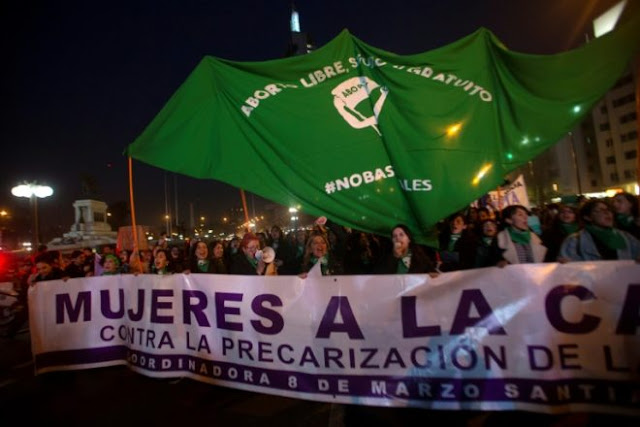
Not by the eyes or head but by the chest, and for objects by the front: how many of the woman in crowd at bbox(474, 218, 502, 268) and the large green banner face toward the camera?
2

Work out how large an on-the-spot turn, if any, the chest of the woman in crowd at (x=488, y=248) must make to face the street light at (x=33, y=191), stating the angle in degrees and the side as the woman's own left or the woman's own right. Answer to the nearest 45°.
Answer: approximately 90° to the woman's own right

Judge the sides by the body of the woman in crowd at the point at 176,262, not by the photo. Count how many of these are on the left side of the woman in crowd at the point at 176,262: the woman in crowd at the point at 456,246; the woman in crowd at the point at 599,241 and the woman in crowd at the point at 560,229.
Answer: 3

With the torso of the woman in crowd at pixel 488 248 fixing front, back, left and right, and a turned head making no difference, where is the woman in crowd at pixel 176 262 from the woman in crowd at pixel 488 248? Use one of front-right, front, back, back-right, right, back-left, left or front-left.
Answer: right

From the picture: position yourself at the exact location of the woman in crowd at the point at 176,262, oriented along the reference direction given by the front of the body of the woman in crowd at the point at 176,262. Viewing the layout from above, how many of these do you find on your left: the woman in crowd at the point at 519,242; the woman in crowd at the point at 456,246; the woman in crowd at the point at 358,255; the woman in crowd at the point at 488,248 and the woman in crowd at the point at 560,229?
5

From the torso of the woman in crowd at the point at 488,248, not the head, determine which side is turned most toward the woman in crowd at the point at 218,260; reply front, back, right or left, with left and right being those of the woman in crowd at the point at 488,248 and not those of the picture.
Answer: right

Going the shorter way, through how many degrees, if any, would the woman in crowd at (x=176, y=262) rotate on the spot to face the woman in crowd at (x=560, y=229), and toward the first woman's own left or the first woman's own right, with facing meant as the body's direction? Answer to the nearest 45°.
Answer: approximately 90° to the first woman's own left

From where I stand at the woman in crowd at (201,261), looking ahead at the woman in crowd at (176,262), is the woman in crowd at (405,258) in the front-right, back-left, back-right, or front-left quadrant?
back-right

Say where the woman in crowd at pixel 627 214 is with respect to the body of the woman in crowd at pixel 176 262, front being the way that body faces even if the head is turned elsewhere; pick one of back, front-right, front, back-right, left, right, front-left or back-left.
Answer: left

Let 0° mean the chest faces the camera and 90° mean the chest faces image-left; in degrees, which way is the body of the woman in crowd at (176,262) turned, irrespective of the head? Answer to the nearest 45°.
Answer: approximately 45°
